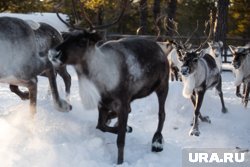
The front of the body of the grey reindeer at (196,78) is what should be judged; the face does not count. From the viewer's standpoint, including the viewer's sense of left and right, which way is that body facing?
facing the viewer and to the left of the viewer

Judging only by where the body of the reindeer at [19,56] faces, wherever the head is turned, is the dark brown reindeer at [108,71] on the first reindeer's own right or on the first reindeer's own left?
on the first reindeer's own left

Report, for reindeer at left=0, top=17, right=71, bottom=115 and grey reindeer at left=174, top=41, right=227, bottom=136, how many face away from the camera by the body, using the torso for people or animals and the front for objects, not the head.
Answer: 0

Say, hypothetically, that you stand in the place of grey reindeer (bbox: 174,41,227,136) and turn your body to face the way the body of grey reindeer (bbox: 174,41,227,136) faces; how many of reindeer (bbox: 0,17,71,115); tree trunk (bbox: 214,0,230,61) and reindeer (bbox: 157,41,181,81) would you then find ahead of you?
1

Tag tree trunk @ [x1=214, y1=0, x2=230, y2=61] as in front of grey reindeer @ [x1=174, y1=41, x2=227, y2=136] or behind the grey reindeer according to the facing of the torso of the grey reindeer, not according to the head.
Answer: behind

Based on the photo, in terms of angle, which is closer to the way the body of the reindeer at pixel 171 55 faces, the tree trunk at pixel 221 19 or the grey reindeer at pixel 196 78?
the grey reindeer

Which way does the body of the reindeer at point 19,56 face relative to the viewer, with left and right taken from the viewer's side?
facing to the left of the viewer

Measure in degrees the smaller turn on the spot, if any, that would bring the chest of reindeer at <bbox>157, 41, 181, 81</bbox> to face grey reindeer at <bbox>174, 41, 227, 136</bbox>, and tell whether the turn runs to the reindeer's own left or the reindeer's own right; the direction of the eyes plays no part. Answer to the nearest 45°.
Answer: approximately 45° to the reindeer's own left

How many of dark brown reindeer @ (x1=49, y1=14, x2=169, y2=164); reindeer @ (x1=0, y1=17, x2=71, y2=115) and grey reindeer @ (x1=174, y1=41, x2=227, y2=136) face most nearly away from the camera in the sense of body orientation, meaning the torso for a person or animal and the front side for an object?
0
